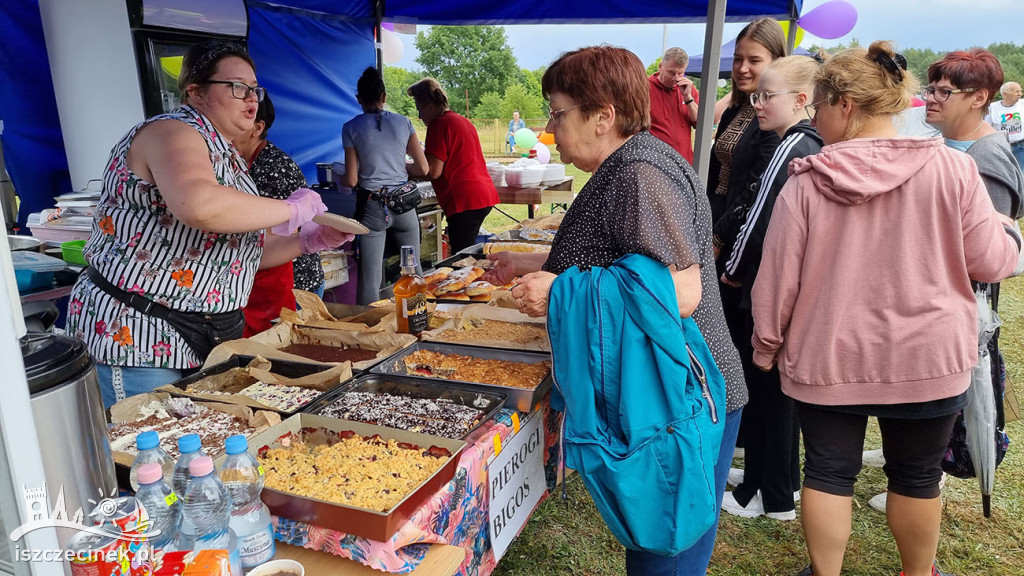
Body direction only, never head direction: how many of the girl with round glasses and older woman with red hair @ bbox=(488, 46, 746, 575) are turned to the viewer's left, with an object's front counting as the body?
2

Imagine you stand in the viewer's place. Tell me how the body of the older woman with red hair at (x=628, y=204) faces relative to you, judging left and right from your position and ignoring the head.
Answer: facing to the left of the viewer

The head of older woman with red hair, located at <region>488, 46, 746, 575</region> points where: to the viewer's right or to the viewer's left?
to the viewer's left

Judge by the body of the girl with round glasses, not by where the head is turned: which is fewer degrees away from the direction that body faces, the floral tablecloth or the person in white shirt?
the floral tablecloth

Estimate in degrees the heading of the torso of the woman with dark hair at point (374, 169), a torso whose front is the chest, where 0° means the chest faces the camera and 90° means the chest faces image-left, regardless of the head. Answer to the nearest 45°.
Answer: approximately 180°

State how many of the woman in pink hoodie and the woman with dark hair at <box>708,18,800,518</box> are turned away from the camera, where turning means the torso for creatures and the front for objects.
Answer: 1

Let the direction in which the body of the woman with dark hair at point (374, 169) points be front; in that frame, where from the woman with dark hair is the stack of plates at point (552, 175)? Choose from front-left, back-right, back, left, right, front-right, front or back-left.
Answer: front-right

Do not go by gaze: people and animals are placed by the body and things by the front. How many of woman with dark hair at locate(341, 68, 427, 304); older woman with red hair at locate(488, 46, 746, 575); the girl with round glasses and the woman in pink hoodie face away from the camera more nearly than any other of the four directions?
2

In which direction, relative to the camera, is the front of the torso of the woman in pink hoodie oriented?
away from the camera

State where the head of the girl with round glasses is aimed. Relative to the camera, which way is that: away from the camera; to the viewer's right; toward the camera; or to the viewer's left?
to the viewer's left

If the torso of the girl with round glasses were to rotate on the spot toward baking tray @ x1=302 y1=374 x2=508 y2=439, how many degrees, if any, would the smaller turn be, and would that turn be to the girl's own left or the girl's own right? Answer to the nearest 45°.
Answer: approximately 45° to the girl's own left

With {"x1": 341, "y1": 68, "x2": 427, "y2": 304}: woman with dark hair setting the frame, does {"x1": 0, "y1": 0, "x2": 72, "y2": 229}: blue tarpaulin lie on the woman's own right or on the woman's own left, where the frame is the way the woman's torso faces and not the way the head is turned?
on the woman's own left

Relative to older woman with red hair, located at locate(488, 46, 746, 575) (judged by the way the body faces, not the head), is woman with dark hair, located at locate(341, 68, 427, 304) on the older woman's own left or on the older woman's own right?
on the older woman's own right

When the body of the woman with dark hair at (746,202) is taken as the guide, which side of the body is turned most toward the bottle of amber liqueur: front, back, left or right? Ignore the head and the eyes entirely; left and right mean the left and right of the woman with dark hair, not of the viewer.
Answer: front

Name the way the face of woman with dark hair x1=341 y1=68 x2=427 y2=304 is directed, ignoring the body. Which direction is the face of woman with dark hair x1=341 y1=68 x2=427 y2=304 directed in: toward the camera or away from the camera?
away from the camera

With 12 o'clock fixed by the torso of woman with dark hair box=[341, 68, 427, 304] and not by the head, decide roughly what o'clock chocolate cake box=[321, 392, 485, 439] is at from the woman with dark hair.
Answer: The chocolate cake is roughly at 6 o'clock from the woman with dark hair.

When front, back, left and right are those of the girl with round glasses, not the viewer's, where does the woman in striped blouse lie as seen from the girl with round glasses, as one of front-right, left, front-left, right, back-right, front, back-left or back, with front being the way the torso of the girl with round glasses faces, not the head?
front-left

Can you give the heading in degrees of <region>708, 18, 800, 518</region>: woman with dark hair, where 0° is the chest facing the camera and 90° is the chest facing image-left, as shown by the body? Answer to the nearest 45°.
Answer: approximately 45°
